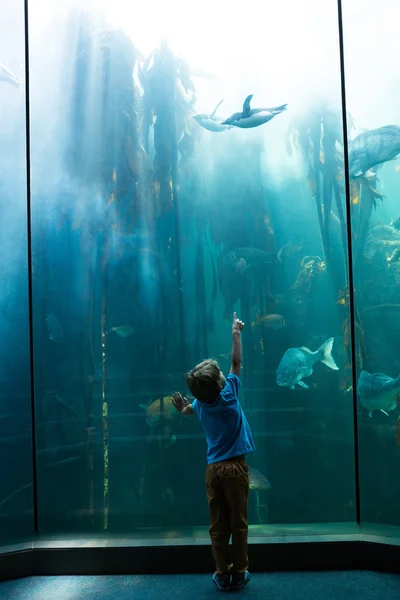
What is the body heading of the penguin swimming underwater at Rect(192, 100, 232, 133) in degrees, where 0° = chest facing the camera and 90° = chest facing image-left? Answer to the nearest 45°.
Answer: approximately 90°
